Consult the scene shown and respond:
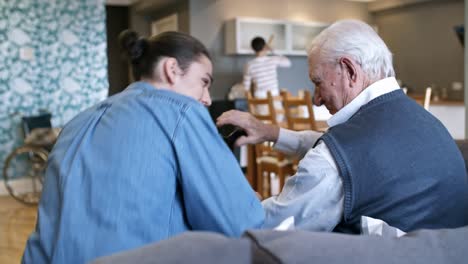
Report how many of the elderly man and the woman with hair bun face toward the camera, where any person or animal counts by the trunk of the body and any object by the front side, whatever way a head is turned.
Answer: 0

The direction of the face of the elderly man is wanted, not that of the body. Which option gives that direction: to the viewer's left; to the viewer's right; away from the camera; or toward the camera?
to the viewer's left

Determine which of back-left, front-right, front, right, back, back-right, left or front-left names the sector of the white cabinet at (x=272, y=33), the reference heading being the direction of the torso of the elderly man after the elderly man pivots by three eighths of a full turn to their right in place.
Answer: left

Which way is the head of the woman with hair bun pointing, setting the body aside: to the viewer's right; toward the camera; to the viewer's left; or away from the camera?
to the viewer's right

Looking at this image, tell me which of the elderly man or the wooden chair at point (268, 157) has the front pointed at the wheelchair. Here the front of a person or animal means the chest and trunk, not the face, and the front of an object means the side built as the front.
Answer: the elderly man

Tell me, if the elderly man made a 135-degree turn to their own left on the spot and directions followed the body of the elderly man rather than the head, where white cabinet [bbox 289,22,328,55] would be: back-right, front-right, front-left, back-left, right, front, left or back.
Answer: back

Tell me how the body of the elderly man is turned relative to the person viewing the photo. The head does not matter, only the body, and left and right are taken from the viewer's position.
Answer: facing away from the viewer and to the left of the viewer

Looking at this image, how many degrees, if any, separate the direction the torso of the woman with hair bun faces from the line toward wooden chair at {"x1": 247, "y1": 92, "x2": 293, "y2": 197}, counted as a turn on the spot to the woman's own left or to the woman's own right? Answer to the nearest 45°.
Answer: approximately 45° to the woman's own left

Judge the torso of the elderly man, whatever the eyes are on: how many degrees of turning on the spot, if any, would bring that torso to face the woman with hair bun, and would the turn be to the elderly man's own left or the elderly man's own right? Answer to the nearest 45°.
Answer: approximately 90° to the elderly man's own left

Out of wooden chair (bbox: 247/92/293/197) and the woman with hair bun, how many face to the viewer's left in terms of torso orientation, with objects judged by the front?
0
